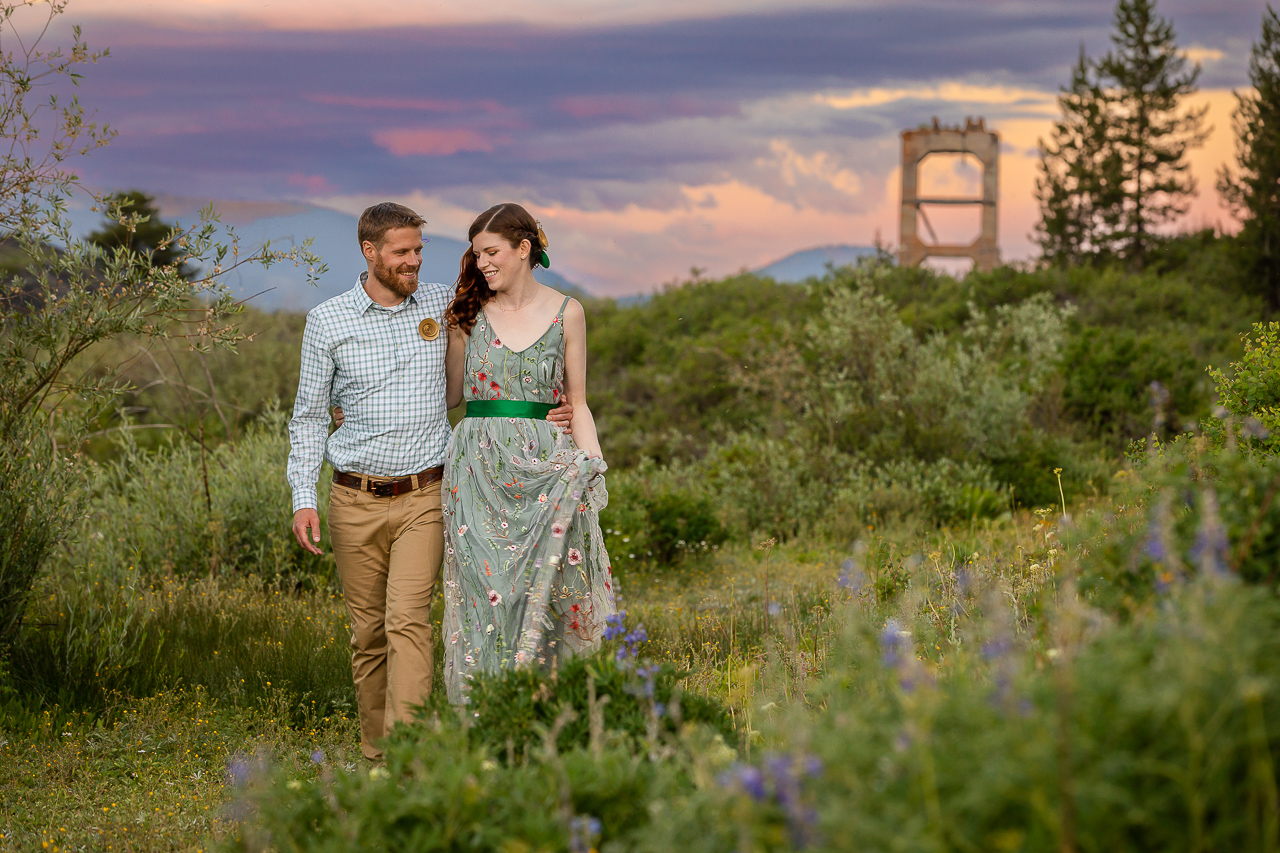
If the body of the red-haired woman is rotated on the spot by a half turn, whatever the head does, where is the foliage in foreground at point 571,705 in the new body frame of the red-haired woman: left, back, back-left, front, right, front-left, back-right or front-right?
back

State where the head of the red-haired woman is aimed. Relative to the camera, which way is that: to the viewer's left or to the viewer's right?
to the viewer's left

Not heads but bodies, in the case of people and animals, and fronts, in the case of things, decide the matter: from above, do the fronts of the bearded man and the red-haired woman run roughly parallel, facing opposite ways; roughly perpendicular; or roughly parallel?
roughly parallel

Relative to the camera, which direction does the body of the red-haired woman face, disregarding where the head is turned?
toward the camera

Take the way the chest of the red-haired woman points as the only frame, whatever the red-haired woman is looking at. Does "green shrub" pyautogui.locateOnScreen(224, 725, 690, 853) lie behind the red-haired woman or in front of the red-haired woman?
in front

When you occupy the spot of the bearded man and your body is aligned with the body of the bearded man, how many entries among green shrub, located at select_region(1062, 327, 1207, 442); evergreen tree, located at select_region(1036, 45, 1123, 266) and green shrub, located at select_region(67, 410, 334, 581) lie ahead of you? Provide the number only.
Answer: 0

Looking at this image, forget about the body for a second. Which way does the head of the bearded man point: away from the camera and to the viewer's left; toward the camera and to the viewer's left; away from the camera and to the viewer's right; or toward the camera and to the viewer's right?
toward the camera and to the viewer's right

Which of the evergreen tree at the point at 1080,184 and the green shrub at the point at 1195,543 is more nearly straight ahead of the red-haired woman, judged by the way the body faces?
the green shrub

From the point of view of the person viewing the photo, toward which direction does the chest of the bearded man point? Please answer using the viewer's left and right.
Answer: facing the viewer

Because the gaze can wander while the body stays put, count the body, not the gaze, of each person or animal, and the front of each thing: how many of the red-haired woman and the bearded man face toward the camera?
2

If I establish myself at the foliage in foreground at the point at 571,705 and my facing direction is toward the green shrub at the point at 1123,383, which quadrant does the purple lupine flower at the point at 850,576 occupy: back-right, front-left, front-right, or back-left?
front-right

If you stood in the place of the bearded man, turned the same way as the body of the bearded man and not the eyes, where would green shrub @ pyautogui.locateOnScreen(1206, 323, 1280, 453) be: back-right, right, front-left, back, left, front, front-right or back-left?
left

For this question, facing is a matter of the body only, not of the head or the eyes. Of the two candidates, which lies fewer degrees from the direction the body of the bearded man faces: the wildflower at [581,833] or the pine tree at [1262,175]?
the wildflower

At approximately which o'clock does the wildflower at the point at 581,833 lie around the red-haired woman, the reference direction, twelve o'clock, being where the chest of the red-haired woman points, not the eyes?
The wildflower is roughly at 12 o'clock from the red-haired woman.
